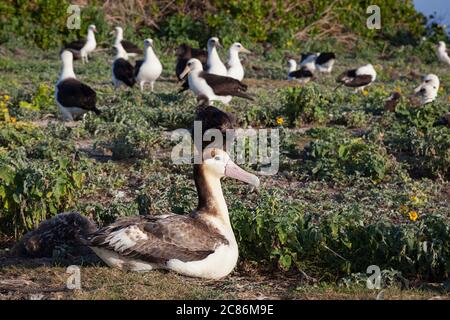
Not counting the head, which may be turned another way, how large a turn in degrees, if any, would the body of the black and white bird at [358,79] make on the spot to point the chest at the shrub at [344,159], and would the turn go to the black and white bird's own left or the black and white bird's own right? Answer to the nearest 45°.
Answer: approximately 90° to the black and white bird's own right

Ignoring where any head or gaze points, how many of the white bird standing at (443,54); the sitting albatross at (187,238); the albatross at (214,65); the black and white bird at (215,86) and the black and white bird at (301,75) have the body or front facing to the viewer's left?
3

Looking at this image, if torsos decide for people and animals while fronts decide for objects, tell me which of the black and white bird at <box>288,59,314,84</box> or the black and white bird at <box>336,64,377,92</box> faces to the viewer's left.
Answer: the black and white bird at <box>288,59,314,84</box>

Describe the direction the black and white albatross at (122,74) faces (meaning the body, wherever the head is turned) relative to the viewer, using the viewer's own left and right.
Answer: facing away from the viewer and to the left of the viewer

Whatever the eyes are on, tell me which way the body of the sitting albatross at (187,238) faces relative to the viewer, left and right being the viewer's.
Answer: facing to the right of the viewer

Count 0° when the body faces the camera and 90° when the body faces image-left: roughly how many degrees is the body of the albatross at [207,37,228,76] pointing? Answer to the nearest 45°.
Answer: approximately 315°

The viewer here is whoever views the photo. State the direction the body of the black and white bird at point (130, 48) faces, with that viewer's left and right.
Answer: facing to the left of the viewer

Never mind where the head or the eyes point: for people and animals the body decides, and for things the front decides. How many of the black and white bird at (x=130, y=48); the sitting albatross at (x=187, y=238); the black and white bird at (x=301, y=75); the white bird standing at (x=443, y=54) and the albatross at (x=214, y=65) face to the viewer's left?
3

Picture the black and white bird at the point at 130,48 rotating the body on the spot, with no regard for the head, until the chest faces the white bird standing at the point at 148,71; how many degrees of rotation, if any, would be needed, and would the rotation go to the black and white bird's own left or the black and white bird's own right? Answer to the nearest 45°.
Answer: approximately 90° to the black and white bird's own left

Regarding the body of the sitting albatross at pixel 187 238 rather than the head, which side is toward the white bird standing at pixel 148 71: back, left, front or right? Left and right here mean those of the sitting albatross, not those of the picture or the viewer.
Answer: left

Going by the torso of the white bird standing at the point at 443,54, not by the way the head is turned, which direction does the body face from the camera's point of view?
to the viewer's left

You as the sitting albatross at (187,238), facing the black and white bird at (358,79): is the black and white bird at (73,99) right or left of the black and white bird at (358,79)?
left

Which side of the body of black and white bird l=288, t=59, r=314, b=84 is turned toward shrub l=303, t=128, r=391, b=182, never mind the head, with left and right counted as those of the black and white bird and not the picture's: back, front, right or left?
left

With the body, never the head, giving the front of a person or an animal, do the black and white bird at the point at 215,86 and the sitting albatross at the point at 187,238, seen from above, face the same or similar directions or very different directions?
very different directions
